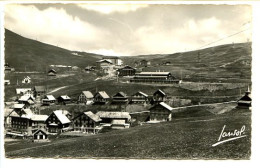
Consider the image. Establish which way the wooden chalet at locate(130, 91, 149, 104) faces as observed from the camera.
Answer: facing the viewer and to the left of the viewer
